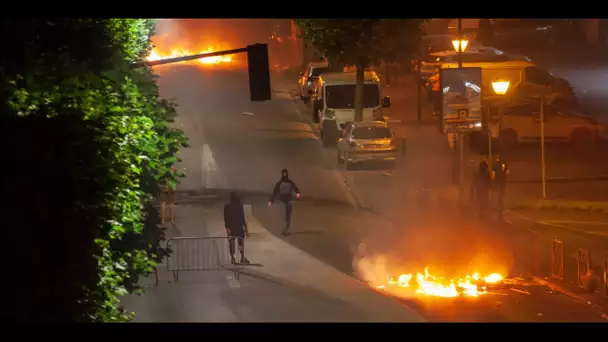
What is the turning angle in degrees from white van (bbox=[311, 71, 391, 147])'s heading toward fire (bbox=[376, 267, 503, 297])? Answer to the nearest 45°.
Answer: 0° — it already faces it

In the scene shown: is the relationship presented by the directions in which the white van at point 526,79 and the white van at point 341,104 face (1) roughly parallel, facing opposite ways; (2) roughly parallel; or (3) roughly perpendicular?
roughly perpendicular

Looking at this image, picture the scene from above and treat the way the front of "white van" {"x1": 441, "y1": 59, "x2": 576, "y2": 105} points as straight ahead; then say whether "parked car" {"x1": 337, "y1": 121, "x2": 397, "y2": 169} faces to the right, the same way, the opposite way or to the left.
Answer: to the left

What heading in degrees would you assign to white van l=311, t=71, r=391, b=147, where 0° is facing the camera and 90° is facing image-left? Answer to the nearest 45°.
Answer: approximately 0°

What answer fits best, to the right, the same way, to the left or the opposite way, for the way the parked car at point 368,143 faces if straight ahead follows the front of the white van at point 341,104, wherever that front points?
the opposite way

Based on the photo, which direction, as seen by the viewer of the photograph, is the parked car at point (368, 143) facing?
facing away from the viewer

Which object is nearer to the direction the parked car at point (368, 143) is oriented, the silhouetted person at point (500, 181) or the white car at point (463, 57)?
the white car

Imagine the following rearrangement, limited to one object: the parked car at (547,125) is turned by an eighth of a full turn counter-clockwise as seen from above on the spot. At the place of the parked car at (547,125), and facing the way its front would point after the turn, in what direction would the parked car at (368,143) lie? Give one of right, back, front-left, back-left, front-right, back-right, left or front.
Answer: back

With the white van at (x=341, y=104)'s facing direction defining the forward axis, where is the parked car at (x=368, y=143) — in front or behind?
in front

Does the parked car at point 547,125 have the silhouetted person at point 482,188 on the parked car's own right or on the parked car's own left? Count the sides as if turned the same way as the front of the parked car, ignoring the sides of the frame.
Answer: on the parked car's own right

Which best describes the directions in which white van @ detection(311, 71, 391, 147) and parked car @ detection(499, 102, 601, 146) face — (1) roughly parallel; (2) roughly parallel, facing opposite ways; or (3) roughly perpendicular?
roughly perpendicular

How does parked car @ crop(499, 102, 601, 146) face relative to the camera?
to the viewer's right
